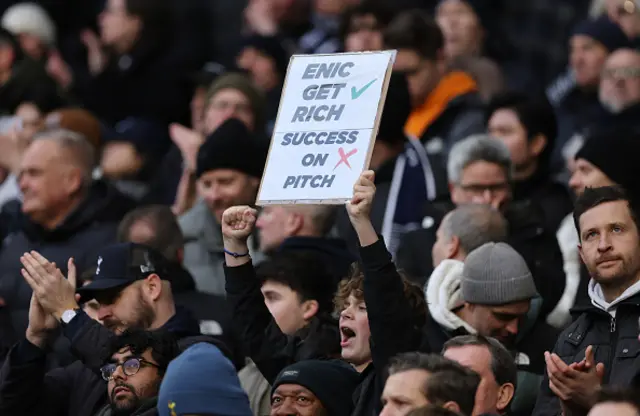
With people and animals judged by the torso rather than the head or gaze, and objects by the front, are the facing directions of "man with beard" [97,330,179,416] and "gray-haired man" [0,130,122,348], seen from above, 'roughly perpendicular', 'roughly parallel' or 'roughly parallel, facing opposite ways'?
roughly parallel

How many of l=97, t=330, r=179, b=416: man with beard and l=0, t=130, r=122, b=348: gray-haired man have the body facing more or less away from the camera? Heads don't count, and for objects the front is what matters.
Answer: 0

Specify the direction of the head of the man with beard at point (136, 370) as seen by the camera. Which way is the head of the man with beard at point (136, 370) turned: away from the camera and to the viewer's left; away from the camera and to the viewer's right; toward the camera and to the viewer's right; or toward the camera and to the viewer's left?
toward the camera and to the viewer's left

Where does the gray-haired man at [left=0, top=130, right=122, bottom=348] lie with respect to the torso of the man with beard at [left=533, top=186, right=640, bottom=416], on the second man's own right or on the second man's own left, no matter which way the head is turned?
on the second man's own right

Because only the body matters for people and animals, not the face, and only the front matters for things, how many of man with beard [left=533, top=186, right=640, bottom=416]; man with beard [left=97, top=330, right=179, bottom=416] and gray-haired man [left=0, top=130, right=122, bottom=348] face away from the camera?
0

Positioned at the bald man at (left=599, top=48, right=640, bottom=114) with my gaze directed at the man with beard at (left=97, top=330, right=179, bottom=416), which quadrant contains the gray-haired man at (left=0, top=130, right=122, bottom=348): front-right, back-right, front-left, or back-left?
front-right

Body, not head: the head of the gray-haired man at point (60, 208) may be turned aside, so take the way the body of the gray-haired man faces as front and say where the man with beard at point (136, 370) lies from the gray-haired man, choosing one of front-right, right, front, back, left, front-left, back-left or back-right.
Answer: front-left

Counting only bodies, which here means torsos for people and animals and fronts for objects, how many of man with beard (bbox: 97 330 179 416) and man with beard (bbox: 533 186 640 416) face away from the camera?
0

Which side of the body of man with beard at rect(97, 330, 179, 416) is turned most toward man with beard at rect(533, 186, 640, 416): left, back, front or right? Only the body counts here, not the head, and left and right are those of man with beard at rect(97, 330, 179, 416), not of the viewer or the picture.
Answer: left

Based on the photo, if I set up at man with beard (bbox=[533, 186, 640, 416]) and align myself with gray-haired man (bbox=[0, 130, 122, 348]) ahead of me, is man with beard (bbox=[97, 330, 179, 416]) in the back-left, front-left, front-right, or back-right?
front-left

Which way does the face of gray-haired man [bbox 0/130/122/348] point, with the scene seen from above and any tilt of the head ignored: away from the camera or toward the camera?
toward the camera

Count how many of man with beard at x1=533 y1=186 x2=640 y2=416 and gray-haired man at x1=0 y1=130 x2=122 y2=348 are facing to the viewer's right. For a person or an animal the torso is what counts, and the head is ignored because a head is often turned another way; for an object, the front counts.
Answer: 0

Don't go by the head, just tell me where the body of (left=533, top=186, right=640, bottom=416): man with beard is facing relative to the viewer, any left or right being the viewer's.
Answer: facing the viewer and to the left of the viewer
